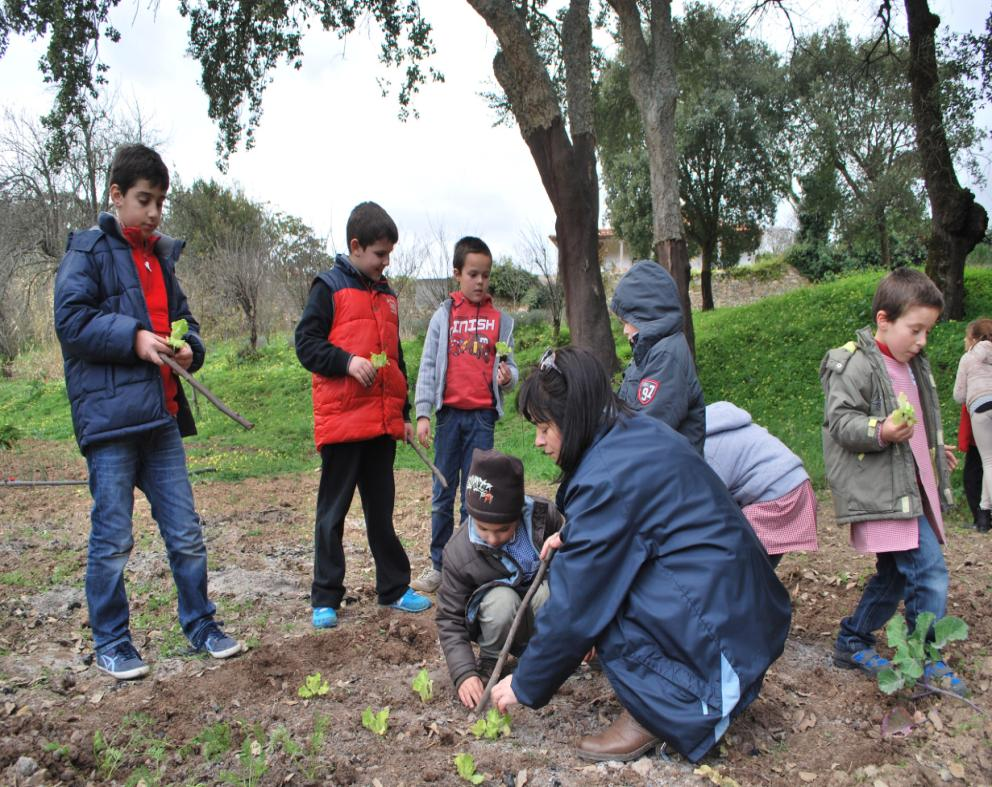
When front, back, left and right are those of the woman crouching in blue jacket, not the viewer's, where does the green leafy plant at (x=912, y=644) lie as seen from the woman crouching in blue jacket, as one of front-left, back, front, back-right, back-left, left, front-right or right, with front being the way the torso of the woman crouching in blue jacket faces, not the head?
back-right

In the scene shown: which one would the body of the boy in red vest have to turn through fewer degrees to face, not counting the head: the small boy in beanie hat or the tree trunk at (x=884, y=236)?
the small boy in beanie hat

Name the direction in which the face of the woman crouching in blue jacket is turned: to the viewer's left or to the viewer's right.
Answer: to the viewer's left

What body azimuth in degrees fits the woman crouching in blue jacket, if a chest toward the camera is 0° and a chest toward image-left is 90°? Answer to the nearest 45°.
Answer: approximately 90°

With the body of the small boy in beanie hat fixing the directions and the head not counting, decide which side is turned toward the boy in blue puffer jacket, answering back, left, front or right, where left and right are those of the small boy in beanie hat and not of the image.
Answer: right

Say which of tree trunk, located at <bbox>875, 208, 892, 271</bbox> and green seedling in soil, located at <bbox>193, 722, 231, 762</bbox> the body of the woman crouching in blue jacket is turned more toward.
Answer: the green seedling in soil

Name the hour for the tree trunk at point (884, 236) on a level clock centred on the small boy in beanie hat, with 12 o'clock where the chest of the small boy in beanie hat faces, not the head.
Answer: The tree trunk is roughly at 7 o'clock from the small boy in beanie hat.
